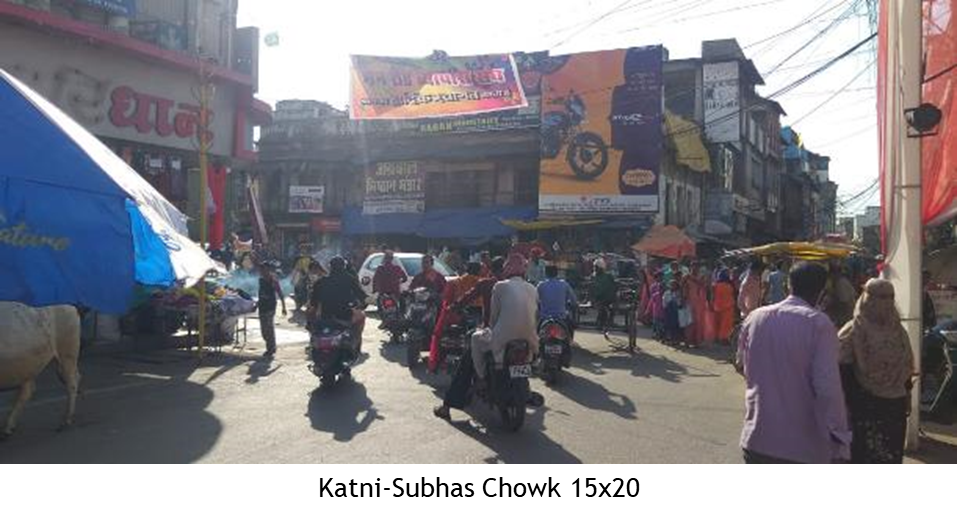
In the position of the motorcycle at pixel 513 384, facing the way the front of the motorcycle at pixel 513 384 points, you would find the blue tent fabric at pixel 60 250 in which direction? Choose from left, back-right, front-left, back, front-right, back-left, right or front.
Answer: left

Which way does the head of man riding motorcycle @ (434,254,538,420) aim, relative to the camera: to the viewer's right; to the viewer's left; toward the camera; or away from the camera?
away from the camera

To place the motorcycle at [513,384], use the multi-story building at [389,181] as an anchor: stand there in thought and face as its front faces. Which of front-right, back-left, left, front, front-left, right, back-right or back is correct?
front

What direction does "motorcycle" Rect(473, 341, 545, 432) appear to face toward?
away from the camera

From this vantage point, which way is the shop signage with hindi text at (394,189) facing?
toward the camera

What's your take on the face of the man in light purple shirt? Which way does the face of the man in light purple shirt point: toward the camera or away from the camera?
away from the camera

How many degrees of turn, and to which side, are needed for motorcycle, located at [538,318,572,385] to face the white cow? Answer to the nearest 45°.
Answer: approximately 135° to its left

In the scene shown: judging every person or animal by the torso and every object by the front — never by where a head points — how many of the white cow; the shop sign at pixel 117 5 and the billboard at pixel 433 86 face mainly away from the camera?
0

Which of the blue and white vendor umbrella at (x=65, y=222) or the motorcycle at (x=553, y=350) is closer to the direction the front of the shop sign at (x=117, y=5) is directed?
the motorcycle

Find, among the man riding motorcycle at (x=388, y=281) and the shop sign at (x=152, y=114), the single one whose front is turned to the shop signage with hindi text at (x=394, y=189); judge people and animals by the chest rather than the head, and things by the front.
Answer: the man riding motorcycle

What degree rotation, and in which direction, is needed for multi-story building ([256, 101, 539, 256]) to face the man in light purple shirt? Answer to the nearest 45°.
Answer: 0° — it already faces them

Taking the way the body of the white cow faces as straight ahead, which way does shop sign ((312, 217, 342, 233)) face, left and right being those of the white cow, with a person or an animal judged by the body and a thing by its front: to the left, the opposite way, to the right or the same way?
to the left

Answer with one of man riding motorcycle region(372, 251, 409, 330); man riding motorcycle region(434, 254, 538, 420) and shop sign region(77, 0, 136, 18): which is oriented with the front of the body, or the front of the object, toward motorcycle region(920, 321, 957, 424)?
the shop sign

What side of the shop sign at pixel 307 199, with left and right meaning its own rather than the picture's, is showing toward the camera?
front

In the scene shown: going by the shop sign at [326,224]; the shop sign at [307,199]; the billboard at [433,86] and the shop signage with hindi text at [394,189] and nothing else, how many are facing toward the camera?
4

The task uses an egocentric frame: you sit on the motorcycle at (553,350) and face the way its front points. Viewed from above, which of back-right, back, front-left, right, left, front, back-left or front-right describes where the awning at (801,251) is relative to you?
front-right

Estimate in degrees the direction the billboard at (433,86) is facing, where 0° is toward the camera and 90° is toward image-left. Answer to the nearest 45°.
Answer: approximately 0°

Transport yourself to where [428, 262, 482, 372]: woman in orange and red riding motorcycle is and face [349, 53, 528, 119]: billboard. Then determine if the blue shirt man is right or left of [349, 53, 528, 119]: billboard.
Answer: right

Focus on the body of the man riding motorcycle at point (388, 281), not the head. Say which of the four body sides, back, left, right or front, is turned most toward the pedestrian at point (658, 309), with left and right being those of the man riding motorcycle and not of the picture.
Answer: right
